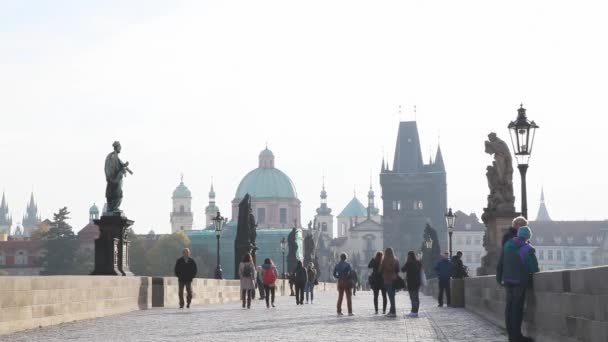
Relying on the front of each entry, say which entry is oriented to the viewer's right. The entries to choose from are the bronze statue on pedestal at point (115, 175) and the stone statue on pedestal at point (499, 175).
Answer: the bronze statue on pedestal at point (115, 175)

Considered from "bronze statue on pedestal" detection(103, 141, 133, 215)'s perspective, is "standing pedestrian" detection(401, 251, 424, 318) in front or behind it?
in front

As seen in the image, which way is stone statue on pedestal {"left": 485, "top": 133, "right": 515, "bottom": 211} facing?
to the viewer's left

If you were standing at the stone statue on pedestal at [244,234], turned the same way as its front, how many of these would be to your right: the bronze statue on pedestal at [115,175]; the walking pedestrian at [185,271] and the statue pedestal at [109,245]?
3

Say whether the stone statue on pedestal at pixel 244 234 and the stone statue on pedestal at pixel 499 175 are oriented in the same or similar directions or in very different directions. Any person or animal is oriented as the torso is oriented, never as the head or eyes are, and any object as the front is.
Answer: very different directions

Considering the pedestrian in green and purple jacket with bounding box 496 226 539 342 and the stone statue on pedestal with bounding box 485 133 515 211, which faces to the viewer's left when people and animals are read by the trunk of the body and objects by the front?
the stone statue on pedestal

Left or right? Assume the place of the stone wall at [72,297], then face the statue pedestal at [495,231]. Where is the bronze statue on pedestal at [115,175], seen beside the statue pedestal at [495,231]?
left

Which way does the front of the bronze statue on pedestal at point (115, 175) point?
to the viewer's right

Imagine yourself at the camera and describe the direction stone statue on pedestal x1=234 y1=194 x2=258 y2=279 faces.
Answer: facing to the right of the viewer
